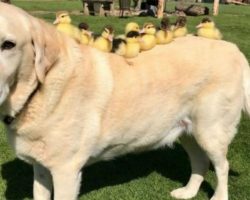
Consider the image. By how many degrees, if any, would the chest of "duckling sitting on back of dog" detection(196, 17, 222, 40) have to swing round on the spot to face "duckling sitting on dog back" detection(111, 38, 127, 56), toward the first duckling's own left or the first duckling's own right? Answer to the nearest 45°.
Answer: approximately 45° to the first duckling's own left

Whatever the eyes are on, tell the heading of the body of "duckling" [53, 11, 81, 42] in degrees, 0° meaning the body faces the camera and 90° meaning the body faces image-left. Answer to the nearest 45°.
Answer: approximately 90°

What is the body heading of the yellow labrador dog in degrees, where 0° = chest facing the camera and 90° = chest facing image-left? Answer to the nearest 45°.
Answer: approximately 90°

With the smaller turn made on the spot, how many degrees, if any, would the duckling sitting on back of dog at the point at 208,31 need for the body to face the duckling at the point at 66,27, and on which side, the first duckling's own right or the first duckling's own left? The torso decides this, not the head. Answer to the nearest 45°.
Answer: approximately 45° to the first duckling's own left

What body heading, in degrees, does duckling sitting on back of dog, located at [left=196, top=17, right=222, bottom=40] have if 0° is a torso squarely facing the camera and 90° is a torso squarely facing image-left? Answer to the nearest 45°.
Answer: approximately 90°

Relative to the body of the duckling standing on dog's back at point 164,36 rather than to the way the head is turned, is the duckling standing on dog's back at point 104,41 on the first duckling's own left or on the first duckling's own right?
on the first duckling's own left

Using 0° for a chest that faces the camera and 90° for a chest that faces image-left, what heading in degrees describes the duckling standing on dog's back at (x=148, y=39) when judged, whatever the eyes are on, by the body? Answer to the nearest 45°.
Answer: approximately 45°

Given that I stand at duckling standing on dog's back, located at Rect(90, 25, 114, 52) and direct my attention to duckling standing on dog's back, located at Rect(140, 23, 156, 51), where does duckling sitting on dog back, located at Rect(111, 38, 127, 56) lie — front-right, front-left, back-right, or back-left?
front-right

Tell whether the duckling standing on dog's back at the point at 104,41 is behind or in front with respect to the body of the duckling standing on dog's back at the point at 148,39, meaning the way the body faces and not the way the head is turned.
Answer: in front

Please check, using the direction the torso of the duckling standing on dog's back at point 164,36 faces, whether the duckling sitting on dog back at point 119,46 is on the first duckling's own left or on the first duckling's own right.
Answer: on the first duckling's own left
